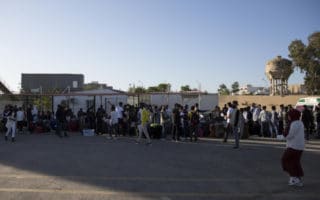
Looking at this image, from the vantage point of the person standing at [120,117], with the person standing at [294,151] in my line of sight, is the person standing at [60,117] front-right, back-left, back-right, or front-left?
back-right

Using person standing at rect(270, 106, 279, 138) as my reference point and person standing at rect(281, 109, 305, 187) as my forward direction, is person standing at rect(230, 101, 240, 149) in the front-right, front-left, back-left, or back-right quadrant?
front-right

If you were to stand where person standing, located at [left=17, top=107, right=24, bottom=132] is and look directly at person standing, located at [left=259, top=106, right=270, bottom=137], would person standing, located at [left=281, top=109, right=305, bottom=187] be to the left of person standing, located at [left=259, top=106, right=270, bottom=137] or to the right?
right

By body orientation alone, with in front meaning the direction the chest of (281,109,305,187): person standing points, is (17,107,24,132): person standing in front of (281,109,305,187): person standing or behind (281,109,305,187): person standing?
in front

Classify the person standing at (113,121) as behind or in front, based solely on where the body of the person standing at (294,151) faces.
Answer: in front

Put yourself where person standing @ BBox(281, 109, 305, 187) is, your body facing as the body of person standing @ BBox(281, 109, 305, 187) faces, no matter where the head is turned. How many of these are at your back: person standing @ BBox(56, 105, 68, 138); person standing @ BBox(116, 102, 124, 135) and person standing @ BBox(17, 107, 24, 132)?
0
